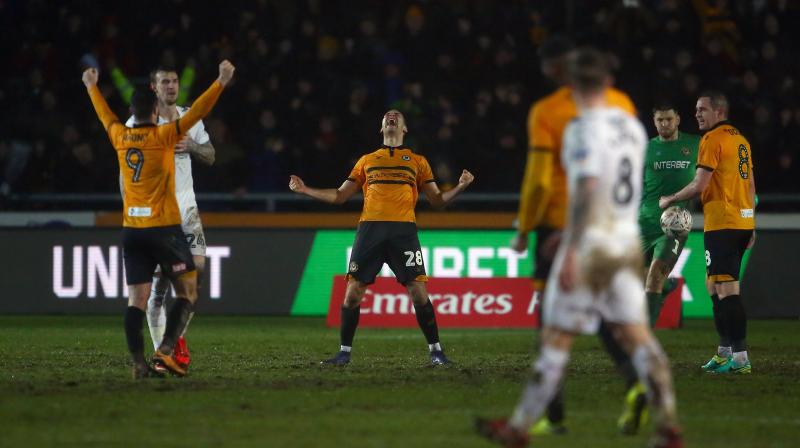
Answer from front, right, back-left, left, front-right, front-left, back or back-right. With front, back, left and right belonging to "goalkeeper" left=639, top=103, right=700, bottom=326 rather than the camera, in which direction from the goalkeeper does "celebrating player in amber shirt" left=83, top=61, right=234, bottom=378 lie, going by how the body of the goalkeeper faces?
front-right

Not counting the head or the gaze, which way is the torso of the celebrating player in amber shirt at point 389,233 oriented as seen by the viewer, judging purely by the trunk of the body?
toward the camera

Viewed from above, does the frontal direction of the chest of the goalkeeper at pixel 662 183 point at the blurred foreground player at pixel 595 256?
yes

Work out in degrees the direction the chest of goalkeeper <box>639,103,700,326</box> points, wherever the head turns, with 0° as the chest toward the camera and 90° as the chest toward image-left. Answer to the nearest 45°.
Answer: approximately 0°

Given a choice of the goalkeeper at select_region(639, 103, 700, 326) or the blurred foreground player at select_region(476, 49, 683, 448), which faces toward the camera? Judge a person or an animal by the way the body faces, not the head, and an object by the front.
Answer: the goalkeeper

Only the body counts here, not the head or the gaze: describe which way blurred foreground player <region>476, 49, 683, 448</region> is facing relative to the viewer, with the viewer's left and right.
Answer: facing away from the viewer and to the left of the viewer

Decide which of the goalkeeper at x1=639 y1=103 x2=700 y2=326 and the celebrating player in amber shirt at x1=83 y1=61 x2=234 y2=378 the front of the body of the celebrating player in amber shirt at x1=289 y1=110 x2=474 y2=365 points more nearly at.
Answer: the celebrating player in amber shirt

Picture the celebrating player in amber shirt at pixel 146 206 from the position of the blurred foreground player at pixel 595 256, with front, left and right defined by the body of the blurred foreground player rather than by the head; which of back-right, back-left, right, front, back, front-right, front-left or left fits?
front

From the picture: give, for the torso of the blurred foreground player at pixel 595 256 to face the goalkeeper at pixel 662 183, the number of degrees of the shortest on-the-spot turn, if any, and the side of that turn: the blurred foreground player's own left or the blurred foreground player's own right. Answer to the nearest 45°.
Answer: approximately 45° to the blurred foreground player's own right

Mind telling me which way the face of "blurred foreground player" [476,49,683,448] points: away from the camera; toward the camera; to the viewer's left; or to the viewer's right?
away from the camera

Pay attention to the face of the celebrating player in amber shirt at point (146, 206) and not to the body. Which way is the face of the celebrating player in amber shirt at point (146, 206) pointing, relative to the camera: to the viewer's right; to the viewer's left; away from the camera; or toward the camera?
away from the camera
